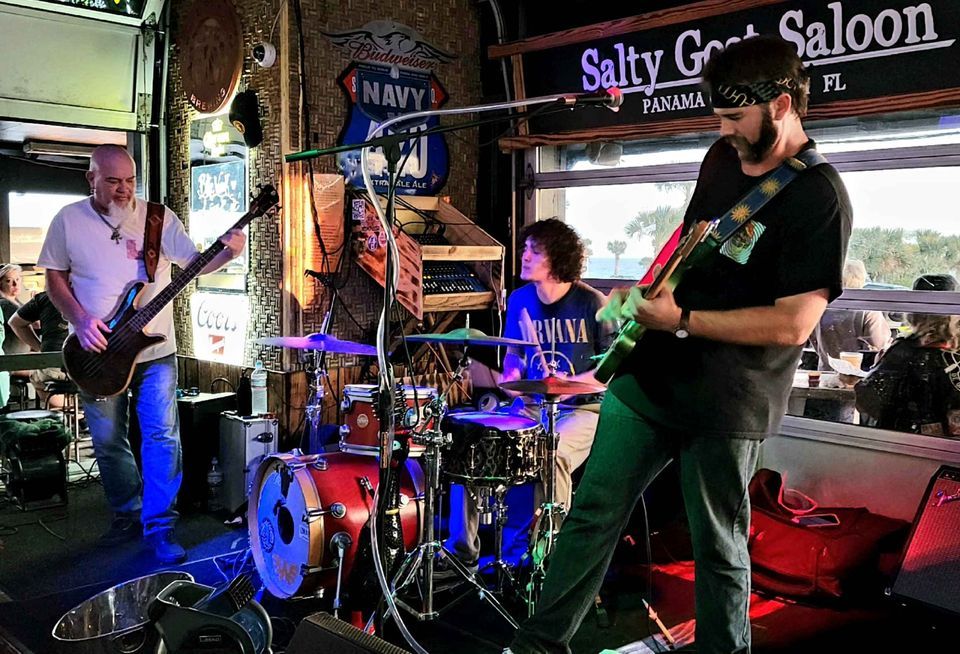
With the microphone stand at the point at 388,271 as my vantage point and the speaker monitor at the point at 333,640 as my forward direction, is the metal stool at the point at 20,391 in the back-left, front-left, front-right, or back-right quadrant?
back-right

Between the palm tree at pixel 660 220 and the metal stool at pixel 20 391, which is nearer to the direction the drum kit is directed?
the metal stool

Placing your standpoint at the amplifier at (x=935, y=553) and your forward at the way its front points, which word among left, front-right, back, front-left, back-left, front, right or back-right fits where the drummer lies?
front-right

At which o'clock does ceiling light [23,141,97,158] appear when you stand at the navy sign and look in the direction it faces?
The ceiling light is roughly at 4 o'clock from the navy sign.

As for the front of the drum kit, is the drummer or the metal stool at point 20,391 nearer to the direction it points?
the metal stool

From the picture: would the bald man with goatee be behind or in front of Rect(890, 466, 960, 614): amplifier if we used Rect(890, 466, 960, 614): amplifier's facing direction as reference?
in front

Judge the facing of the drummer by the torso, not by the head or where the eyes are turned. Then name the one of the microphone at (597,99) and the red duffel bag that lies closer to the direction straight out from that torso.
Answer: the microphone

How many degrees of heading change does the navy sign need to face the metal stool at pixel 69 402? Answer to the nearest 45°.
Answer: approximately 90° to its right

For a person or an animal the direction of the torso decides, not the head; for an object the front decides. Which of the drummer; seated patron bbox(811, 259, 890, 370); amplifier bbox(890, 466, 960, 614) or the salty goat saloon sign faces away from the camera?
the seated patron

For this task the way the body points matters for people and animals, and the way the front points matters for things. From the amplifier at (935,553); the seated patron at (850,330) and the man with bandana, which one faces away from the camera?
the seated patron

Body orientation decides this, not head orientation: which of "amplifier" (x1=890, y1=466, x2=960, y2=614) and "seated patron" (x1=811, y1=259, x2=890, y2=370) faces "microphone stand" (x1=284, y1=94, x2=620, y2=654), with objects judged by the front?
the amplifier

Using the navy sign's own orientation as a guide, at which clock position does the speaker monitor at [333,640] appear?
The speaker monitor is roughly at 12 o'clock from the navy sign.

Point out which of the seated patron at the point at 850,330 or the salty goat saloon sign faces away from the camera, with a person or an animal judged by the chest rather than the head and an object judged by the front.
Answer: the seated patron

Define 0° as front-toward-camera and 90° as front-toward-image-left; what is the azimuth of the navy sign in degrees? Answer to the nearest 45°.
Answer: approximately 0°
